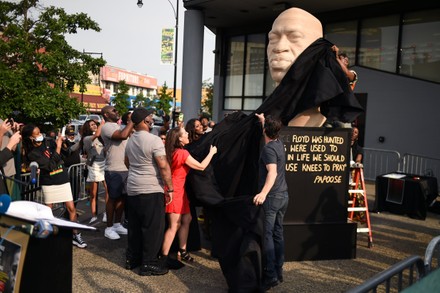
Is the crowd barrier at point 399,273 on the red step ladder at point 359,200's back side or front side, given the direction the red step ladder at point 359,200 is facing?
on the front side

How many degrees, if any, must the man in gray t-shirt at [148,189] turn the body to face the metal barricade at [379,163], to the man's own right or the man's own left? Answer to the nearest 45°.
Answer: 0° — they already face it

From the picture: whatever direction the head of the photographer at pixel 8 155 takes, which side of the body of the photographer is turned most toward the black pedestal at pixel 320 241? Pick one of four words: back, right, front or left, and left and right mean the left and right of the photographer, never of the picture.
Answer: front

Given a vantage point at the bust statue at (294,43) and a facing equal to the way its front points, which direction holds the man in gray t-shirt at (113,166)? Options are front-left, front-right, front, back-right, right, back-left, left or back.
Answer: front-right

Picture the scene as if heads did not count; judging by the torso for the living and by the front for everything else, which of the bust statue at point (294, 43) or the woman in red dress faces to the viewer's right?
the woman in red dress

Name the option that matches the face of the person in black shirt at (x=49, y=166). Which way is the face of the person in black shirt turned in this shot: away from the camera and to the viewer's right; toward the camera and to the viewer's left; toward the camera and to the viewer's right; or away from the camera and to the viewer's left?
toward the camera and to the viewer's right

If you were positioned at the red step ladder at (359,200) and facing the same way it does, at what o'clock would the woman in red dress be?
The woman in red dress is roughly at 3 o'clock from the red step ladder.

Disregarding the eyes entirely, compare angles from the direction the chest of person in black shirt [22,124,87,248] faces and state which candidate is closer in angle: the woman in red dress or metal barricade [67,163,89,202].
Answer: the woman in red dress

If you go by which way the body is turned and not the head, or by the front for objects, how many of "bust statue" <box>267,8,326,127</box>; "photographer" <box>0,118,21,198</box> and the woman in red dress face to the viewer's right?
2

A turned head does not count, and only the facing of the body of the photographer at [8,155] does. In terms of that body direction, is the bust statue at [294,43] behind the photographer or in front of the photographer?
in front

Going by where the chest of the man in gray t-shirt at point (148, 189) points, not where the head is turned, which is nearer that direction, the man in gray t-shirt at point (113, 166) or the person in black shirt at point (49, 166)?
the man in gray t-shirt

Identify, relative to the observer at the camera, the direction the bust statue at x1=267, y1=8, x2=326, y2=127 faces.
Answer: facing the viewer and to the left of the viewer

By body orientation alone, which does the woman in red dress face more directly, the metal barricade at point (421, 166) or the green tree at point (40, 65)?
the metal barricade

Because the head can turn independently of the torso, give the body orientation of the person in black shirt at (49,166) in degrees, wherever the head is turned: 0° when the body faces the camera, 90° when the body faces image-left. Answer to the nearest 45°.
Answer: approximately 315°

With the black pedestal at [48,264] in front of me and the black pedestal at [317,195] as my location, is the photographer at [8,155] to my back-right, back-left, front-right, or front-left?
front-right

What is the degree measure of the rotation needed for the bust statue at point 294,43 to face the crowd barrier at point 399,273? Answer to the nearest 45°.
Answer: approximately 45° to its left

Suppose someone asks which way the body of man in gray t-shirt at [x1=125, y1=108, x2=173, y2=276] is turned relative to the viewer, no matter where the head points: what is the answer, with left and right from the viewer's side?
facing away from the viewer and to the right of the viewer

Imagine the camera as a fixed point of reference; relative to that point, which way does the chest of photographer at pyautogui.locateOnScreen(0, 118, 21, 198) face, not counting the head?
to the viewer's right

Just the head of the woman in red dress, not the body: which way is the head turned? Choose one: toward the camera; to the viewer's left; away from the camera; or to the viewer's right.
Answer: to the viewer's right

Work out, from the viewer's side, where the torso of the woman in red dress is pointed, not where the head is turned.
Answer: to the viewer's right

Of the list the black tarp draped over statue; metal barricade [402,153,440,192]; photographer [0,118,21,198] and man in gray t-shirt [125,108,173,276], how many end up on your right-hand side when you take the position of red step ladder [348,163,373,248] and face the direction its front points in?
3
